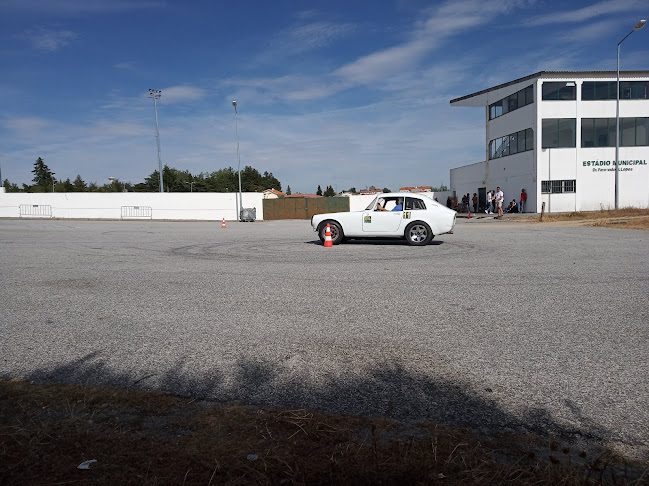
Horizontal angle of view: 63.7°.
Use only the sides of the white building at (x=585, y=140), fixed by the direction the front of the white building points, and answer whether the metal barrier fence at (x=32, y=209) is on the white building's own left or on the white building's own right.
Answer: on the white building's own right

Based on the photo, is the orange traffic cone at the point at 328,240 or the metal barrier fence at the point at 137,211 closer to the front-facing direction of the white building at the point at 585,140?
the orange traffic cone

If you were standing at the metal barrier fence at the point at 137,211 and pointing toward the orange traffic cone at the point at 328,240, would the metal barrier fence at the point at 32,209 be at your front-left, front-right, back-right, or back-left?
back-right

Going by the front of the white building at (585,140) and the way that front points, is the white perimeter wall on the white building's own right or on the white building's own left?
on the white building's own right

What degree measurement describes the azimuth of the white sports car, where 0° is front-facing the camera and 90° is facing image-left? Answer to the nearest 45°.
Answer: approximately 90°

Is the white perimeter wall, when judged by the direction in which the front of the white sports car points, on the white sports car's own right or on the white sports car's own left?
on the white sports car's own right

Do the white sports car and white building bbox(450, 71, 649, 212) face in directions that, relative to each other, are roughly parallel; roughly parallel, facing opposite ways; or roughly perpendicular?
roughly perpendicular

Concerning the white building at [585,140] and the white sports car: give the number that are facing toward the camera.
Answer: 1

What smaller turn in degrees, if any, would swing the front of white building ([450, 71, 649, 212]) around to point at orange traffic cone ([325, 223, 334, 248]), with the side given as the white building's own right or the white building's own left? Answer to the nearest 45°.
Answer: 0° — it already faces it

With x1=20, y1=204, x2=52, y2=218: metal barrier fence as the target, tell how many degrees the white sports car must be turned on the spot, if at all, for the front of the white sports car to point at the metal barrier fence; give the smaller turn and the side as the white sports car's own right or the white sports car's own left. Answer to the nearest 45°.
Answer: approximately 45° to the white sports car's own right
